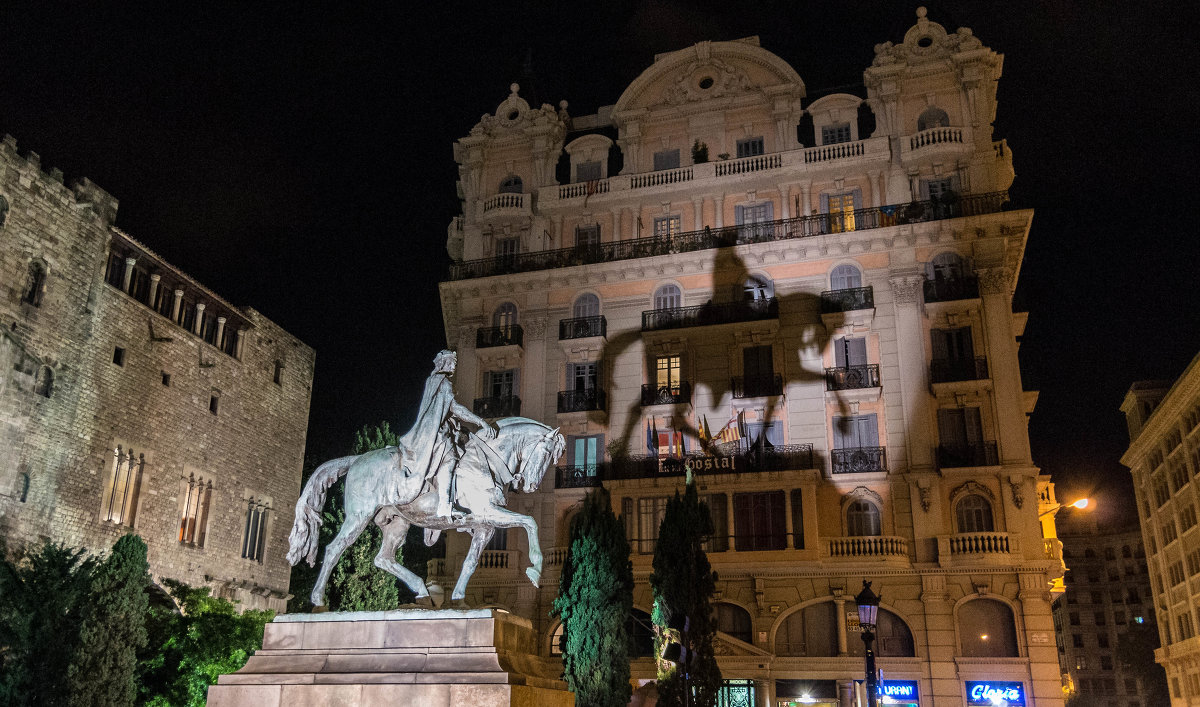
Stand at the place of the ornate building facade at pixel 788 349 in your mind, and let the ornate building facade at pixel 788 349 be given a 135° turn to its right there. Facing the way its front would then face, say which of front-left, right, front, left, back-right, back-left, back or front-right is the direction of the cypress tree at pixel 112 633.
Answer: left

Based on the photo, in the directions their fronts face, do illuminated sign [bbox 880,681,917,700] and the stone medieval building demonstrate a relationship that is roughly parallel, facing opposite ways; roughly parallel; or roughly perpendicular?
roughly perpendicular

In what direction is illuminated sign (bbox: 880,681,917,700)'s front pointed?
toward the camera

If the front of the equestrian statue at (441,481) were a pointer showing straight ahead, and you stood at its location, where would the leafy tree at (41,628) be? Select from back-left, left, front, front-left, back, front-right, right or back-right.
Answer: back-left

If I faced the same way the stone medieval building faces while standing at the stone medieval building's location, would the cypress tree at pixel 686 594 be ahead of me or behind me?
ahead

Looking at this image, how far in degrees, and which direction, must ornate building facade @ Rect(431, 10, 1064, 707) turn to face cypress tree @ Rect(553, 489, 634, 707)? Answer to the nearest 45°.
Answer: approximately 45° to its right

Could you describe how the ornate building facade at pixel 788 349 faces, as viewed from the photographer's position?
facing the viewer

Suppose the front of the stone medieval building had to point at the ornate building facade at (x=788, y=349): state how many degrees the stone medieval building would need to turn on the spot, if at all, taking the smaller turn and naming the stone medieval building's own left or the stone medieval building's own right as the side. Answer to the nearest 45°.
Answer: approximately 45° to the stone medieval building's own left

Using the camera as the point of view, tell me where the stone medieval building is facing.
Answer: facing the viewer and to the right of the viewer

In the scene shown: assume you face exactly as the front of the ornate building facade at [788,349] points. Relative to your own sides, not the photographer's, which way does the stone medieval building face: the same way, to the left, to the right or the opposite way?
to the left

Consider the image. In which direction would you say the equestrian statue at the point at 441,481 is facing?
to the viewer's right

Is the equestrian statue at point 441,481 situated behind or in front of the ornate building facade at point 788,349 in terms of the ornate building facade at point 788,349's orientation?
in front

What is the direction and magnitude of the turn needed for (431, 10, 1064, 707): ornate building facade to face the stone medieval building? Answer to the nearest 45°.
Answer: approximately 90° to its right

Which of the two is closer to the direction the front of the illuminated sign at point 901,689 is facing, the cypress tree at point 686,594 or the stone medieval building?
the cypress tree

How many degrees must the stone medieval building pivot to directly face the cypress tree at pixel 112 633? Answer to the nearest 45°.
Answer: approximately 45° to its right
